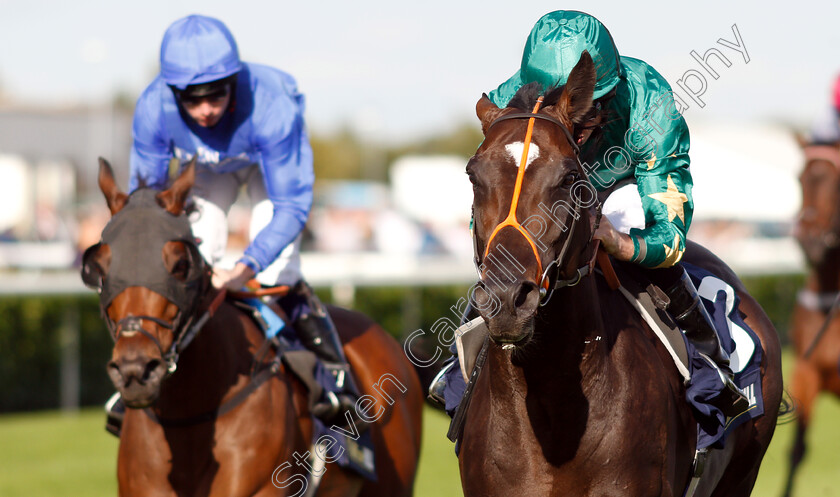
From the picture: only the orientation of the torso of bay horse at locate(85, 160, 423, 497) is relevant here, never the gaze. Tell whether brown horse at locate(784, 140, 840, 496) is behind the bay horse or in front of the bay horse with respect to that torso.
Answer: behind

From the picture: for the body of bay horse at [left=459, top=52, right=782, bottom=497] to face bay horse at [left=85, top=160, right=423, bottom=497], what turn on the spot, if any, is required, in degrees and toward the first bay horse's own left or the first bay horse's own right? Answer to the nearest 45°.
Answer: approximately 45° to the first bay horse's own right

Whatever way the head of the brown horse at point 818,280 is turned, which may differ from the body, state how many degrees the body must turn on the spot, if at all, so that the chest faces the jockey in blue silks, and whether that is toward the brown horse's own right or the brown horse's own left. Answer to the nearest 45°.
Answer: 0° — it already faces them

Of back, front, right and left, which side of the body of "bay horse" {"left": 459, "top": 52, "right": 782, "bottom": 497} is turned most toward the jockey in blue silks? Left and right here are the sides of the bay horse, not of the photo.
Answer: right
